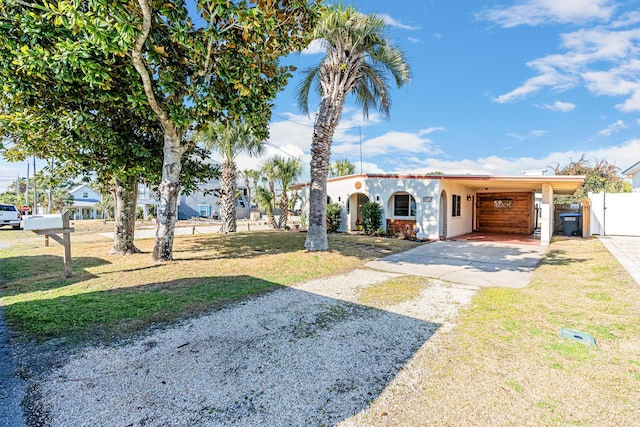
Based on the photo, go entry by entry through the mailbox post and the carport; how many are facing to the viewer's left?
1

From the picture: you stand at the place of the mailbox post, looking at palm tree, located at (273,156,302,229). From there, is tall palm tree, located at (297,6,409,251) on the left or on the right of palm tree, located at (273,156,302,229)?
right

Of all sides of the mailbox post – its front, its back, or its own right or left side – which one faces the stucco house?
back

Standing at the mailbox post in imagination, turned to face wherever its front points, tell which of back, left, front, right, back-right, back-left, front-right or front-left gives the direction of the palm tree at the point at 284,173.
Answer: back-right

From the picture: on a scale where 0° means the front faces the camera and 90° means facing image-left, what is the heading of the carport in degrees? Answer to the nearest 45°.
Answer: approximately 0°

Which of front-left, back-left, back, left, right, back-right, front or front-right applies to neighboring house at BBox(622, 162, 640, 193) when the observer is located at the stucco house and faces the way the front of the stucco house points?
back-left

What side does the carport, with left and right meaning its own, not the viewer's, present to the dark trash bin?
left

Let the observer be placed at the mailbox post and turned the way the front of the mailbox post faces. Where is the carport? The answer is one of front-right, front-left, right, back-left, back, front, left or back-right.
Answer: back

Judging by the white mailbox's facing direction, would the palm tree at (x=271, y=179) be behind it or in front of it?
behind

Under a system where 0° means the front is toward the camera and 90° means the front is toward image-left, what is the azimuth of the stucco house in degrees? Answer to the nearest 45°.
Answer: approximately 0°

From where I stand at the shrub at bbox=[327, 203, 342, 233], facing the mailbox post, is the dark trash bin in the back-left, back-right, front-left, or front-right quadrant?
back-left

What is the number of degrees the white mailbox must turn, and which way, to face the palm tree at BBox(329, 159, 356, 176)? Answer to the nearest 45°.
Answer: approximately 135° to its right

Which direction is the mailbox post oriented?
to the viewer's left

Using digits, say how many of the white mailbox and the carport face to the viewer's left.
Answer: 1

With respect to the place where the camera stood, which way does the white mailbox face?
facing to the left of the viewer
